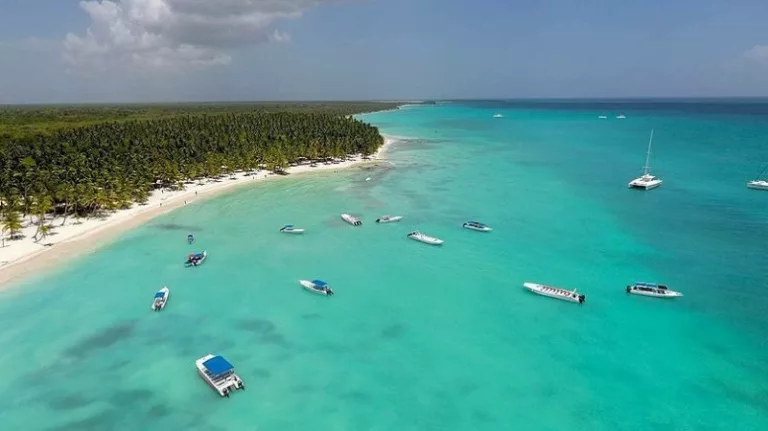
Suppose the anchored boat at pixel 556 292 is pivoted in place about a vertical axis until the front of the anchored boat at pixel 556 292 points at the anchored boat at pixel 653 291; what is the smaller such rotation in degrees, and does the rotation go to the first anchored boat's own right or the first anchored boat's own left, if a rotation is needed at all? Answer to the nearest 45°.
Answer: approximately 135° to the first anchored boat's own right

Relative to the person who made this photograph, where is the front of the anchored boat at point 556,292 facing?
facing away from the viewer and to the left of the viewer

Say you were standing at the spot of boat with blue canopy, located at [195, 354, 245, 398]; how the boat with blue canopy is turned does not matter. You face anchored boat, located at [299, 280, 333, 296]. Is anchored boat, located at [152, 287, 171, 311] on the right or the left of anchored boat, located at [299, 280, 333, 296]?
left

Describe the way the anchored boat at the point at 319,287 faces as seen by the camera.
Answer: facing away from the viewer and to the left of the viewer

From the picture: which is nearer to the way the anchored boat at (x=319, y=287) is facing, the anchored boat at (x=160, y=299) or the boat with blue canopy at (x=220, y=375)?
the anchored boat

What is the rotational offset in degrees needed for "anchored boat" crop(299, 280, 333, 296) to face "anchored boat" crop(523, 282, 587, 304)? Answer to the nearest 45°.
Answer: approximately 135° to its right

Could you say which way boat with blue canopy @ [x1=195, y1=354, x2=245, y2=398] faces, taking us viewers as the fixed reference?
facing away from the viewer and to the left of the viewer
